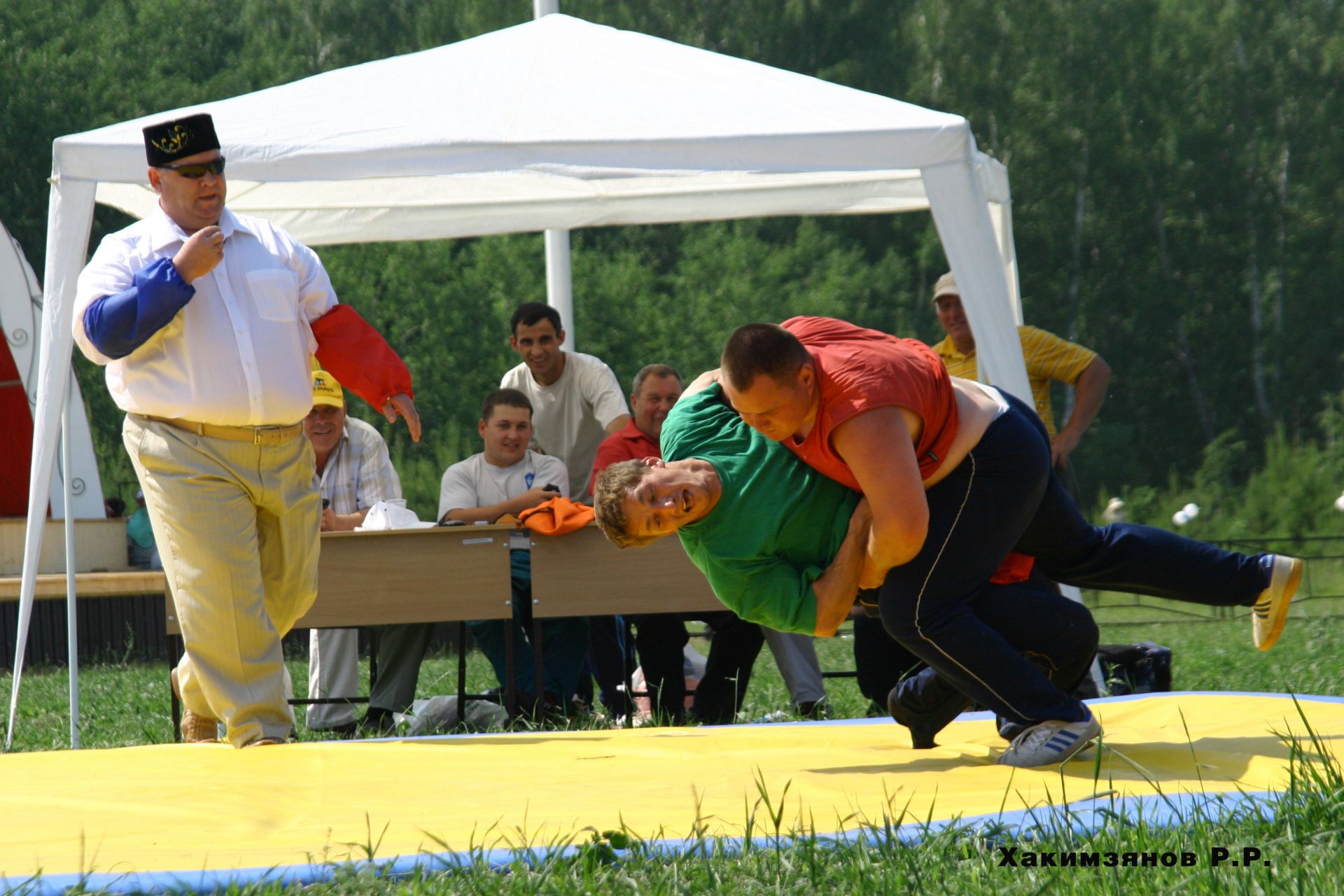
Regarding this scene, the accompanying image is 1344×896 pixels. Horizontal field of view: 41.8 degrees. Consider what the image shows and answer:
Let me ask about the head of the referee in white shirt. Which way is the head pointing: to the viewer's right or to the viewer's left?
to the viewer's right

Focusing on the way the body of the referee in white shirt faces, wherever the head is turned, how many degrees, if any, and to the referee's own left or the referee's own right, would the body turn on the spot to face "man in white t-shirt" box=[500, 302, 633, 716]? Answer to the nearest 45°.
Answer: approximately 90° to the referee's own left

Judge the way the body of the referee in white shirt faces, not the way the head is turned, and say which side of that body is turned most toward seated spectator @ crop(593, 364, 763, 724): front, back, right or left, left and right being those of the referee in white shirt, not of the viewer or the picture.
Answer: left

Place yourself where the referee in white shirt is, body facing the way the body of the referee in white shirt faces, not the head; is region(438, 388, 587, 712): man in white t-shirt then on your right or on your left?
on your left

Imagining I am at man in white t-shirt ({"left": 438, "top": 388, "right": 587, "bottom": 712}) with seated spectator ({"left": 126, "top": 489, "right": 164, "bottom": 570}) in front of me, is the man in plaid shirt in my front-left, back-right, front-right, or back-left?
front-left

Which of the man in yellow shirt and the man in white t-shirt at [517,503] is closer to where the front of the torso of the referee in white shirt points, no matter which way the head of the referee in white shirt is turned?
the man in yellow shirt

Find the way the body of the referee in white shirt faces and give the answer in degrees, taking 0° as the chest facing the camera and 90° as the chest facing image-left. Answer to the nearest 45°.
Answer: approximately 315°

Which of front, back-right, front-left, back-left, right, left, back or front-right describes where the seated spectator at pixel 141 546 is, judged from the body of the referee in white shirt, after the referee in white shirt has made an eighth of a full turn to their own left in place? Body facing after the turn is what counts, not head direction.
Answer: left

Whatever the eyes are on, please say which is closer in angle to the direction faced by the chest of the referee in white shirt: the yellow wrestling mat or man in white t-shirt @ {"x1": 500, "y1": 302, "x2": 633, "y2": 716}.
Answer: the yellow wrestling mat

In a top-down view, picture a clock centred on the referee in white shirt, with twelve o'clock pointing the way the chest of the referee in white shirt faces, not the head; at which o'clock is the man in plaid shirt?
The man in plaid shirt is roughly at 8 o'clock from the referee in white shirt.
